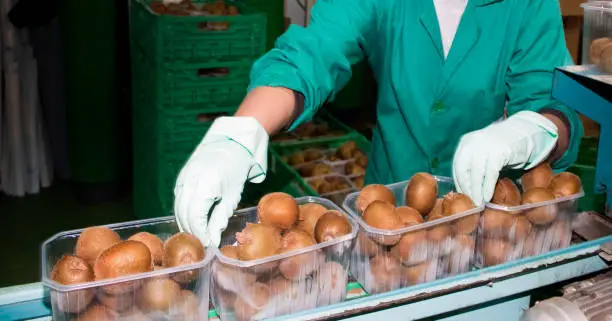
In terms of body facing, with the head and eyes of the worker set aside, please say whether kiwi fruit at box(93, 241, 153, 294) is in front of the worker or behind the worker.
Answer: in front

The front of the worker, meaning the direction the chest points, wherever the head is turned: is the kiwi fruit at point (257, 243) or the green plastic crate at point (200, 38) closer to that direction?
the kiwi fruit

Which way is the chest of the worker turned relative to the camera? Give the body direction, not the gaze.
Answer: toward the camera

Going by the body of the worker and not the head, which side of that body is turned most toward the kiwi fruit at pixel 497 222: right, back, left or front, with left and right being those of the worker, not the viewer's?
front

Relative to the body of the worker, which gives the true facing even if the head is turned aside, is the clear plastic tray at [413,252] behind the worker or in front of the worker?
in front

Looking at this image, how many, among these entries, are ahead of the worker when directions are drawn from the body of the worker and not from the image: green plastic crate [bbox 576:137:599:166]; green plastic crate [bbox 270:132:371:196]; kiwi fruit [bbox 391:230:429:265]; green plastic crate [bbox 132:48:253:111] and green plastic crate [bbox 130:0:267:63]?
1

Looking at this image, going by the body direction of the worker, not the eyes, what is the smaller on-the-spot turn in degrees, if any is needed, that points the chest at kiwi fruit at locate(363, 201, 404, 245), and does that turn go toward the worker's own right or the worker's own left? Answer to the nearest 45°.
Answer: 0° — they already face it

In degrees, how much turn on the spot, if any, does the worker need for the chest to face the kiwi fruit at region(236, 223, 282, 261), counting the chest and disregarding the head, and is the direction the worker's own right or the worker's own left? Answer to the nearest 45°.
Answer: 0° — they already face it

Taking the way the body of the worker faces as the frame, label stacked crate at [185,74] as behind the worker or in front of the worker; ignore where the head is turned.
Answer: behind

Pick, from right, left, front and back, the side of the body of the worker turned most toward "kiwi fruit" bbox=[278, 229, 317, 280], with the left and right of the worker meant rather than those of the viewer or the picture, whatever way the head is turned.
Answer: front

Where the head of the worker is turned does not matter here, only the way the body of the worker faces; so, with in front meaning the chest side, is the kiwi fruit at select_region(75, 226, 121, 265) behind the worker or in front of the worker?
in front

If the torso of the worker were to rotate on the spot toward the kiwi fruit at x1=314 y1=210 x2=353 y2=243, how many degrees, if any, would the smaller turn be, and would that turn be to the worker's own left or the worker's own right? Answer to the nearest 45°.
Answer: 0° — they already face it

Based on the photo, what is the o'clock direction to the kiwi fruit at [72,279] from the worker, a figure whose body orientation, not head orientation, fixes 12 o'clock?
The kiwi fruit is roughly at 1 o'clock from the worker.
